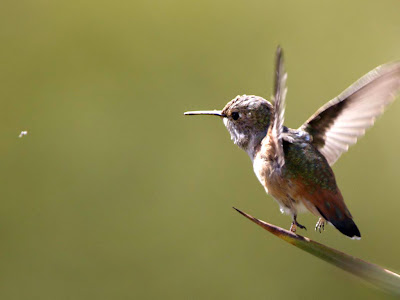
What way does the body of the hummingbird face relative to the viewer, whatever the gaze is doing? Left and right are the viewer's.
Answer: facing to the left of the viewer
